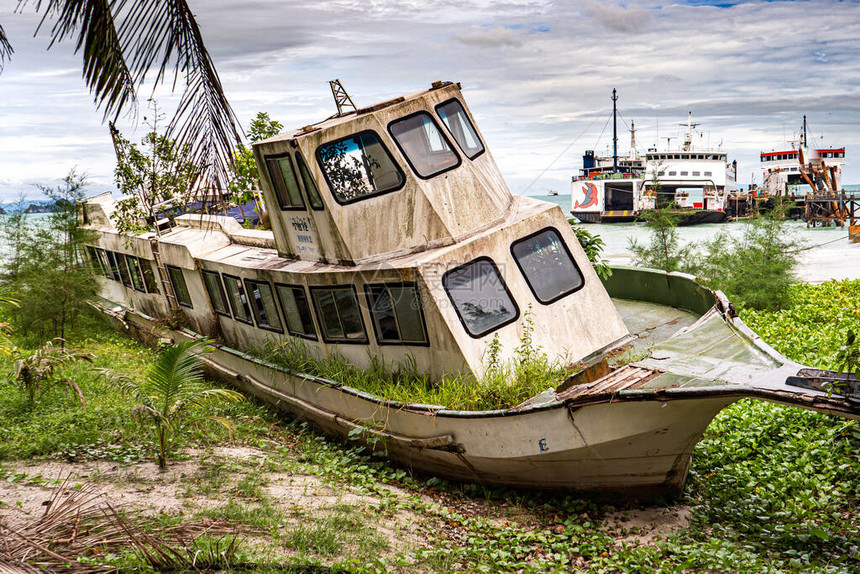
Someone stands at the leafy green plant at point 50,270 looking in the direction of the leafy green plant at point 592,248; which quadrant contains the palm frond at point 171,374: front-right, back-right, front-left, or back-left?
front-right

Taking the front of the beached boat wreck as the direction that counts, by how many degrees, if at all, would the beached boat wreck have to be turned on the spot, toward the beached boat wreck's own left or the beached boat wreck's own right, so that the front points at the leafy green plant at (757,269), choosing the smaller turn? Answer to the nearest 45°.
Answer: approximately 90° to the beached boat wreck's own left

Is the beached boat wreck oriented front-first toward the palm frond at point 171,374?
no

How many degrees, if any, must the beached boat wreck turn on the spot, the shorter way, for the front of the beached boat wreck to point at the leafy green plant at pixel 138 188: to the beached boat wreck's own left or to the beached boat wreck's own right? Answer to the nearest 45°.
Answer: approximately 180°

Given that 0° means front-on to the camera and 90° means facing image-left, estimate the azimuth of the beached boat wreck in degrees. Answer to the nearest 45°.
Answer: approximately 315°

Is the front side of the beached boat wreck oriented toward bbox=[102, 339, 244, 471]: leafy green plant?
no

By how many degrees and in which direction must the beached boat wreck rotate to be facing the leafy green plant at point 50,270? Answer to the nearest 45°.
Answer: approximately 180°

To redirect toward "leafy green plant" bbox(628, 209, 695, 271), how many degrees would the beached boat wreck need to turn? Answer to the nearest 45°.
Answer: approximately 90° to its left

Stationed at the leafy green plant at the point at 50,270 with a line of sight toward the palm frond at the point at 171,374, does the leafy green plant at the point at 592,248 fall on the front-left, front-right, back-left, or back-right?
front-left

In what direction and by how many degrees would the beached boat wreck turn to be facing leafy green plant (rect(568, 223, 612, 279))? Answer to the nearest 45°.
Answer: approximately 90° to its left

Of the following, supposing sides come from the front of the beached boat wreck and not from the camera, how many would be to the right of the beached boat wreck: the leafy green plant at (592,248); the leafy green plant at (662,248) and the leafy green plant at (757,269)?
0

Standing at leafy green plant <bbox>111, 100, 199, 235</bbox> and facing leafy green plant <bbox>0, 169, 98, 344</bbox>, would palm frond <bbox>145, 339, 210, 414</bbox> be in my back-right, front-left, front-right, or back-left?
front-left

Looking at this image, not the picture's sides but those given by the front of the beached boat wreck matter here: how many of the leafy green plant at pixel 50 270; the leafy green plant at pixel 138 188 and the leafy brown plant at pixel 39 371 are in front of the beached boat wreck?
0
